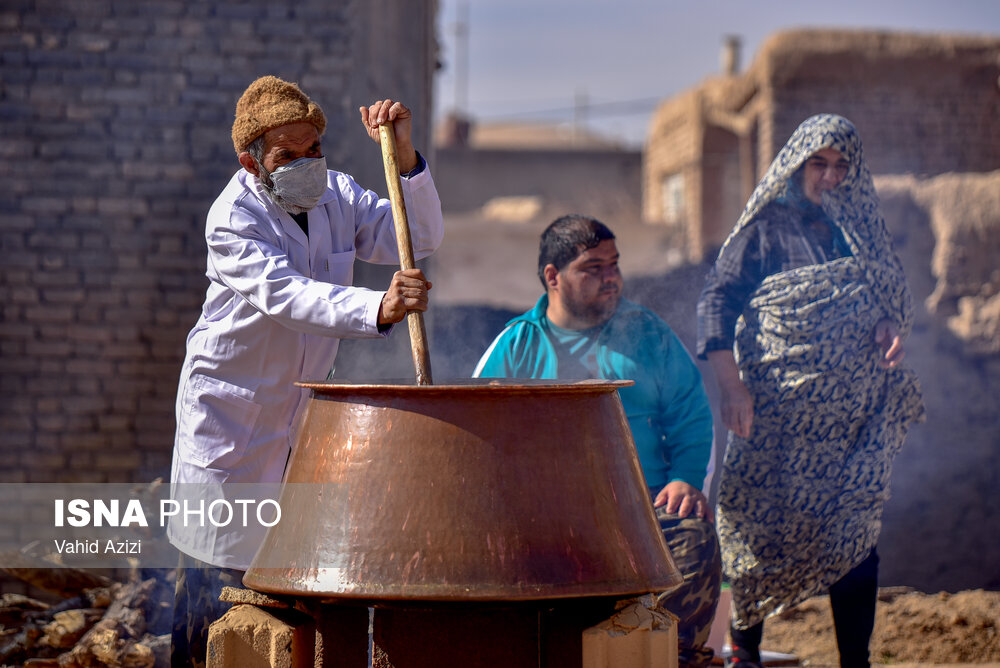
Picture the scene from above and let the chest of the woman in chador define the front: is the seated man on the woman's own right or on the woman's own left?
on the woman's own right

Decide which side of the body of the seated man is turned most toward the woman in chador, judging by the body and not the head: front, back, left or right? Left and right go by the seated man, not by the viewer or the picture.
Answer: left

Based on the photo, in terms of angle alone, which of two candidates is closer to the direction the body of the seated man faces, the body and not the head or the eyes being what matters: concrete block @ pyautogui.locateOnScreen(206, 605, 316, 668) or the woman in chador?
the concrete block

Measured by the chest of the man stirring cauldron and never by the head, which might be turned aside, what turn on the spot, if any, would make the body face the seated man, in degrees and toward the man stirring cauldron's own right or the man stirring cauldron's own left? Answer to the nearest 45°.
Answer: approximately 90° to the man stirring cauldron's own left

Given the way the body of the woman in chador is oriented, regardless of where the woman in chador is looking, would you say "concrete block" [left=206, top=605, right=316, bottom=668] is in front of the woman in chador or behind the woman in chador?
in front

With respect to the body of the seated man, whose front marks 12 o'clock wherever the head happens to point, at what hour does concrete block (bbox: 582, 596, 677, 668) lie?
The concrete block is roughly at 12 o'clock from the seated man.

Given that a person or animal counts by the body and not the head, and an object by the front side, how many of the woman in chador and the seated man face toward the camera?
2

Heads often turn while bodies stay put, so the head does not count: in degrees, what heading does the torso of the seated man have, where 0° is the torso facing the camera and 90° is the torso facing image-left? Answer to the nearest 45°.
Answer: approximately 0°
